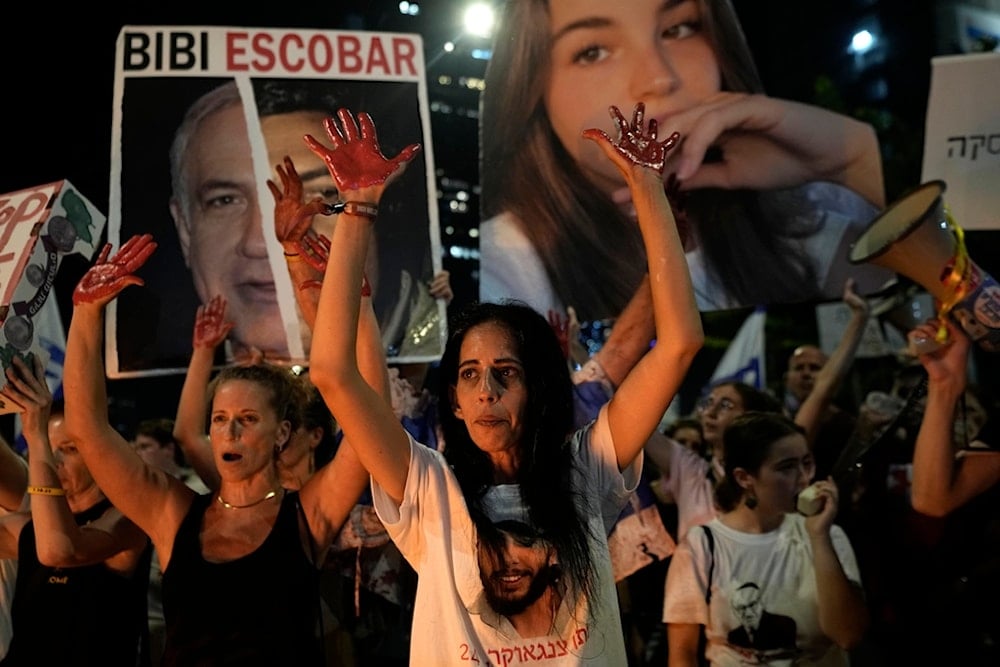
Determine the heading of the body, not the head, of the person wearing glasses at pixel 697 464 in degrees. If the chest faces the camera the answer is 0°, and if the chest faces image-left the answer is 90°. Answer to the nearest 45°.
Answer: approximately 45°

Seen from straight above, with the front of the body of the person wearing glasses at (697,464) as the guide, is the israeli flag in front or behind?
behind
